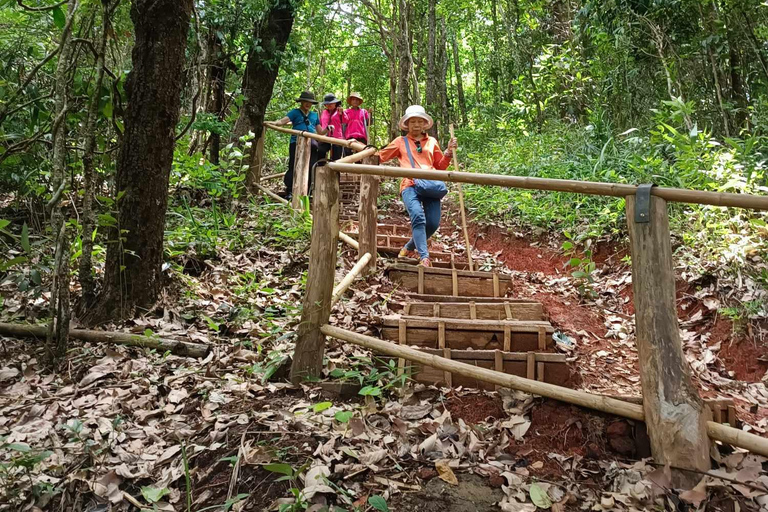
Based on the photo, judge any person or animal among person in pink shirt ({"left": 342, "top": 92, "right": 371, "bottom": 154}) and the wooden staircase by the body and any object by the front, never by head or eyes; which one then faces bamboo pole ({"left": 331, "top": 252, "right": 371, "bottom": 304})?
the person in pink shirt

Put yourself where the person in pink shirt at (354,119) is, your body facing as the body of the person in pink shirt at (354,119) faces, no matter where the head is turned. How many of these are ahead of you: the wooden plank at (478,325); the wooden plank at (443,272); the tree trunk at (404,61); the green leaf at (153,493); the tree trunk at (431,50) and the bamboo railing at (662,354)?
4

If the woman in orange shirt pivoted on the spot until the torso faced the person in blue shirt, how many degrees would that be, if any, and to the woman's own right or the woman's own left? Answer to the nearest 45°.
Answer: approximately 135° to the woman's own right

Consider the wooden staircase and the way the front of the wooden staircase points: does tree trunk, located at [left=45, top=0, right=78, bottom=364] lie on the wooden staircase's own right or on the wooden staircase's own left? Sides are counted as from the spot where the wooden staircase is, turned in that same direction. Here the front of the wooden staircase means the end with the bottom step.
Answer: on the wooden staircase's own right

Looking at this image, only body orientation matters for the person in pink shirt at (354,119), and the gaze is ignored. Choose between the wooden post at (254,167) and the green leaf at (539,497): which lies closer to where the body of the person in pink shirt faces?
the green leaf

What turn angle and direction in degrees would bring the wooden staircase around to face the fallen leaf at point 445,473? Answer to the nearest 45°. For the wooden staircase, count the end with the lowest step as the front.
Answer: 0° — it already faces it

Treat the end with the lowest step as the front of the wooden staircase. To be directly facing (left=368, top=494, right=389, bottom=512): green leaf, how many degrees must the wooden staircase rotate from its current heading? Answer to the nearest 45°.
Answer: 0° — it already faces it

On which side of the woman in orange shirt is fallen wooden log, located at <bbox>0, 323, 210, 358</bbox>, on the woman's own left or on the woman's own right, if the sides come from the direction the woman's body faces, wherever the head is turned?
on the woman's own right
